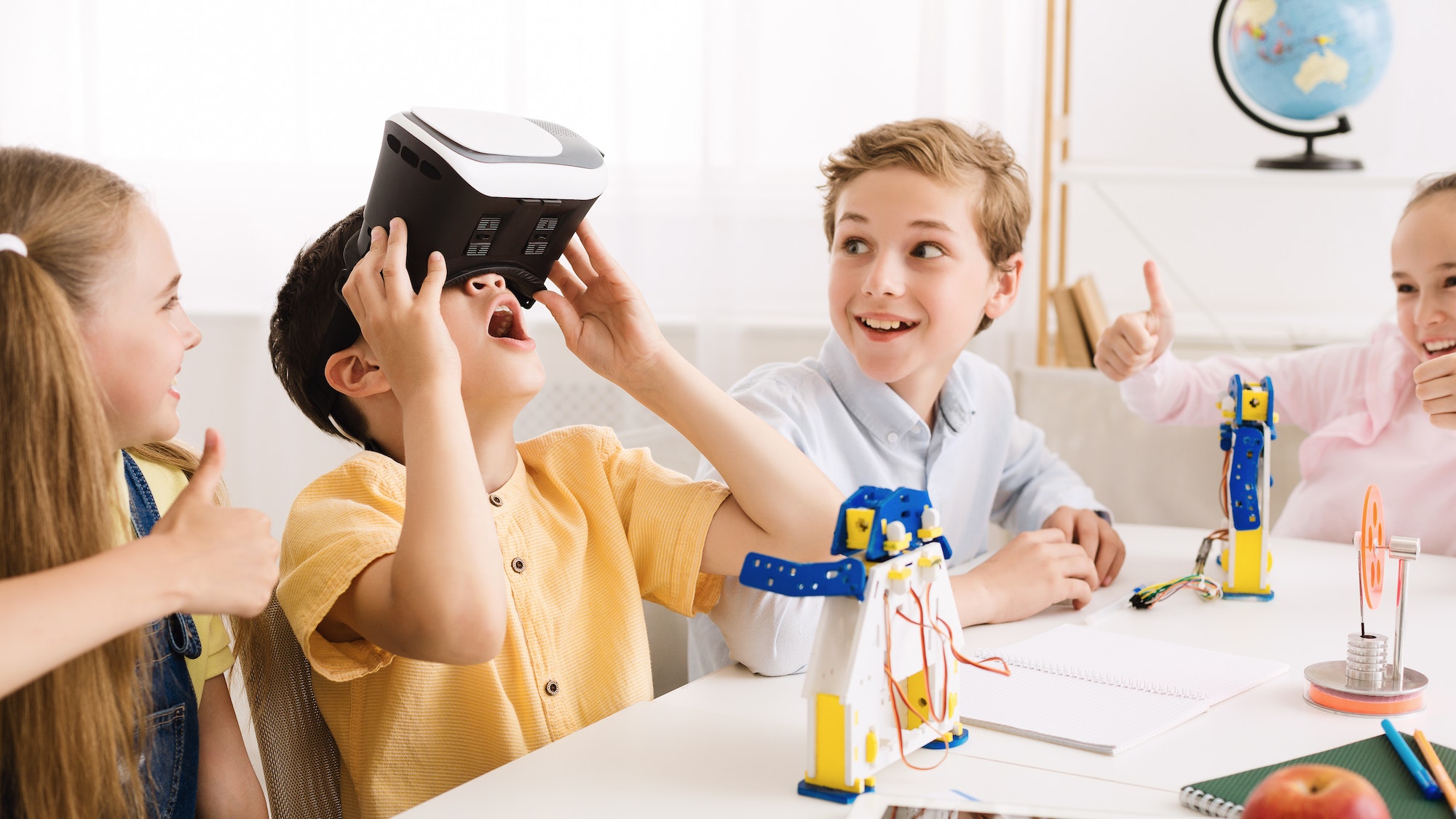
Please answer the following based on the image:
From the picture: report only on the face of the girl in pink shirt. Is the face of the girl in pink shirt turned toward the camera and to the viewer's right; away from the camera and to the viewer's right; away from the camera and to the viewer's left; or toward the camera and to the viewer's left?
toward the camera and to the viewer's left

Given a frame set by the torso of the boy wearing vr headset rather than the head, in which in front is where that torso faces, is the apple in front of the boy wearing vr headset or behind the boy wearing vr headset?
in front

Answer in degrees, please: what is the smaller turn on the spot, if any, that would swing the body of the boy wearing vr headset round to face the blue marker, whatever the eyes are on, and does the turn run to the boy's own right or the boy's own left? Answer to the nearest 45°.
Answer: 0° — they already face it

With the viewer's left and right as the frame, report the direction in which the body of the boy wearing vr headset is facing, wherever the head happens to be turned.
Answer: facing the viewer and to the right of the viewer

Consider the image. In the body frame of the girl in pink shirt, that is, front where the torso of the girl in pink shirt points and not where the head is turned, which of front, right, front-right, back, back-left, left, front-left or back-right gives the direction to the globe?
back-right

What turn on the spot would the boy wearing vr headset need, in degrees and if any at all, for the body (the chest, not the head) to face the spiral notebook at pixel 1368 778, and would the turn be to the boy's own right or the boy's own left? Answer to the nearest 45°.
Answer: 0° — they already face it

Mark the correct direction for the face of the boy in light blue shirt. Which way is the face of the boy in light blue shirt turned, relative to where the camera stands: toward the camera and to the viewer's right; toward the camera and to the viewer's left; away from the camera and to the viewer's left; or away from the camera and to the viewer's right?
toward the camera and to the viewer's left

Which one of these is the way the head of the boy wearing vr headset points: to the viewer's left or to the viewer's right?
to the viewer's right

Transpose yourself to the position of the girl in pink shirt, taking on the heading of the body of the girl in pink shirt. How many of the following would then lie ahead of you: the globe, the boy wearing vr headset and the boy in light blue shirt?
2

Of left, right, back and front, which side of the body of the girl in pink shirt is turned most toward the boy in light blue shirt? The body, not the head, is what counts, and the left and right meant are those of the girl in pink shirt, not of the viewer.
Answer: front

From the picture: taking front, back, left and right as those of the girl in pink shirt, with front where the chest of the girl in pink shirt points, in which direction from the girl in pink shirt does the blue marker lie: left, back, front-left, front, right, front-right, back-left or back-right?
front-left

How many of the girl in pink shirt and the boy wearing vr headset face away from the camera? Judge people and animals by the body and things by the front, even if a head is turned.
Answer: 0

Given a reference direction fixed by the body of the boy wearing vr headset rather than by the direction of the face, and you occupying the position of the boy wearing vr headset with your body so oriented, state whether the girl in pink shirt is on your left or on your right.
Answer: on your left

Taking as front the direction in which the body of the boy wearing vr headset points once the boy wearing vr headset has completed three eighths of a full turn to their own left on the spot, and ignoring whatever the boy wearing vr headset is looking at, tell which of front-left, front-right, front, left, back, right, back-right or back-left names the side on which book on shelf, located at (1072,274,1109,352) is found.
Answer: front-right

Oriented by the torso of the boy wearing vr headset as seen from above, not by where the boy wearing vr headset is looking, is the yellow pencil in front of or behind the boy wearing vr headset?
in front

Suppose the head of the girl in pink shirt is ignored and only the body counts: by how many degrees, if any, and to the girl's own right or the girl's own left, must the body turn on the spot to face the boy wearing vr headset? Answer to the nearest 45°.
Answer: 0° — they already face them

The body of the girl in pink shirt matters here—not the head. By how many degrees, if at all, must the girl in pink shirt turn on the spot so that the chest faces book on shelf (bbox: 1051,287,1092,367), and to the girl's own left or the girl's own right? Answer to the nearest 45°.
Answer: approximately 90° to the girl's own right

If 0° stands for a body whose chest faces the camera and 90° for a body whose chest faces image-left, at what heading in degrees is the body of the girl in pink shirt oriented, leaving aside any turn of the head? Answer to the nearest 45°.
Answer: approximately 45°
